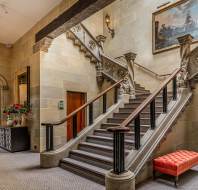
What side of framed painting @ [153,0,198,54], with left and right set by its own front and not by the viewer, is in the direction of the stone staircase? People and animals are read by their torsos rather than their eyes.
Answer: front

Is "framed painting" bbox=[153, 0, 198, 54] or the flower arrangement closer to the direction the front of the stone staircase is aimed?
the flower arrangement

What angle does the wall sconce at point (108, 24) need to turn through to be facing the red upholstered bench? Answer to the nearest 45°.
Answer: approximately 45° to its left

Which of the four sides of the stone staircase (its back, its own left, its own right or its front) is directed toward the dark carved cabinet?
right

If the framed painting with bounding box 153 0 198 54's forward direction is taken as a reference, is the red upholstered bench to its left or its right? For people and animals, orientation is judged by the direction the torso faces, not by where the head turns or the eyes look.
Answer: on its left

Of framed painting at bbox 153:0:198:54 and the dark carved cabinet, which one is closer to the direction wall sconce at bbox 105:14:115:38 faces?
the dark carved cabinet

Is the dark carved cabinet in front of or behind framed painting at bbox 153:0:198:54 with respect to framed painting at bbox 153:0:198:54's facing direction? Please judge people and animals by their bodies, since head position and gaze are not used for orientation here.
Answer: in front

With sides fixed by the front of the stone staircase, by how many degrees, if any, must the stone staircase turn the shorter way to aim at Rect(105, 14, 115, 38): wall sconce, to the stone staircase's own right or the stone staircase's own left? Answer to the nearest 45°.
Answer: approximately 135° to the stone staircase's own right

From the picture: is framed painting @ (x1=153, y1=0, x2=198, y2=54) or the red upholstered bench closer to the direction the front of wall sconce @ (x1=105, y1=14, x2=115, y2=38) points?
the red upholstered bench

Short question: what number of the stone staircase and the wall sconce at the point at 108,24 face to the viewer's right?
0

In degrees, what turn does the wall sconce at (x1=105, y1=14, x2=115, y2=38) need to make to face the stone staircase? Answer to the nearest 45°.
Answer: approximately 45° to its left
